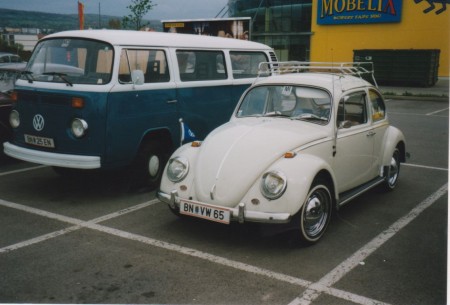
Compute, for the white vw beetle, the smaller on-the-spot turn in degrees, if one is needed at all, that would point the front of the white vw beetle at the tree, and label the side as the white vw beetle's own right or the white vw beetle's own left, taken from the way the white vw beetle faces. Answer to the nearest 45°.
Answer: approximately 135° to the white vw beetle's own right

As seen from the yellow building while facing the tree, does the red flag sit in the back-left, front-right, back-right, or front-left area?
front-left

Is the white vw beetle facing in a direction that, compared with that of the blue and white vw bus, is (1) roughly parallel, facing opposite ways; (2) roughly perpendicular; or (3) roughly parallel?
roughly parallel

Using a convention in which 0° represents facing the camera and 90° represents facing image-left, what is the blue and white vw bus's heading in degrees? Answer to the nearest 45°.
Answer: approximately 45°

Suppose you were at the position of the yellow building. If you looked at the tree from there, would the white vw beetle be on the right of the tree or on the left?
left

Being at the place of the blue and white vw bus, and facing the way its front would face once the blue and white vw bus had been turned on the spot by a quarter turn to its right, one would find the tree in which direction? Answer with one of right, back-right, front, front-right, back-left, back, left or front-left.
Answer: front-right

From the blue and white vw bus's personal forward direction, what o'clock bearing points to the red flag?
The red flag is roughly at 4 o'clock from the blue and white vw bus.

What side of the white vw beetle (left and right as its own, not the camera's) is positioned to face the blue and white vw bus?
right

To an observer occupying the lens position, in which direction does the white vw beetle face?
facing the viewer and to the left of the viewer

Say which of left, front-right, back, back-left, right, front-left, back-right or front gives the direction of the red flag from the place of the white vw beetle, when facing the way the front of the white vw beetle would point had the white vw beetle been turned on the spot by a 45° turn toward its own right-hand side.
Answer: front-right

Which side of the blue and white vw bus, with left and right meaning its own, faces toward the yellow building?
back

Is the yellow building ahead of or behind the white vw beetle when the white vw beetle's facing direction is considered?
behind

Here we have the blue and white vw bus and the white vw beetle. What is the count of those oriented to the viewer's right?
0
